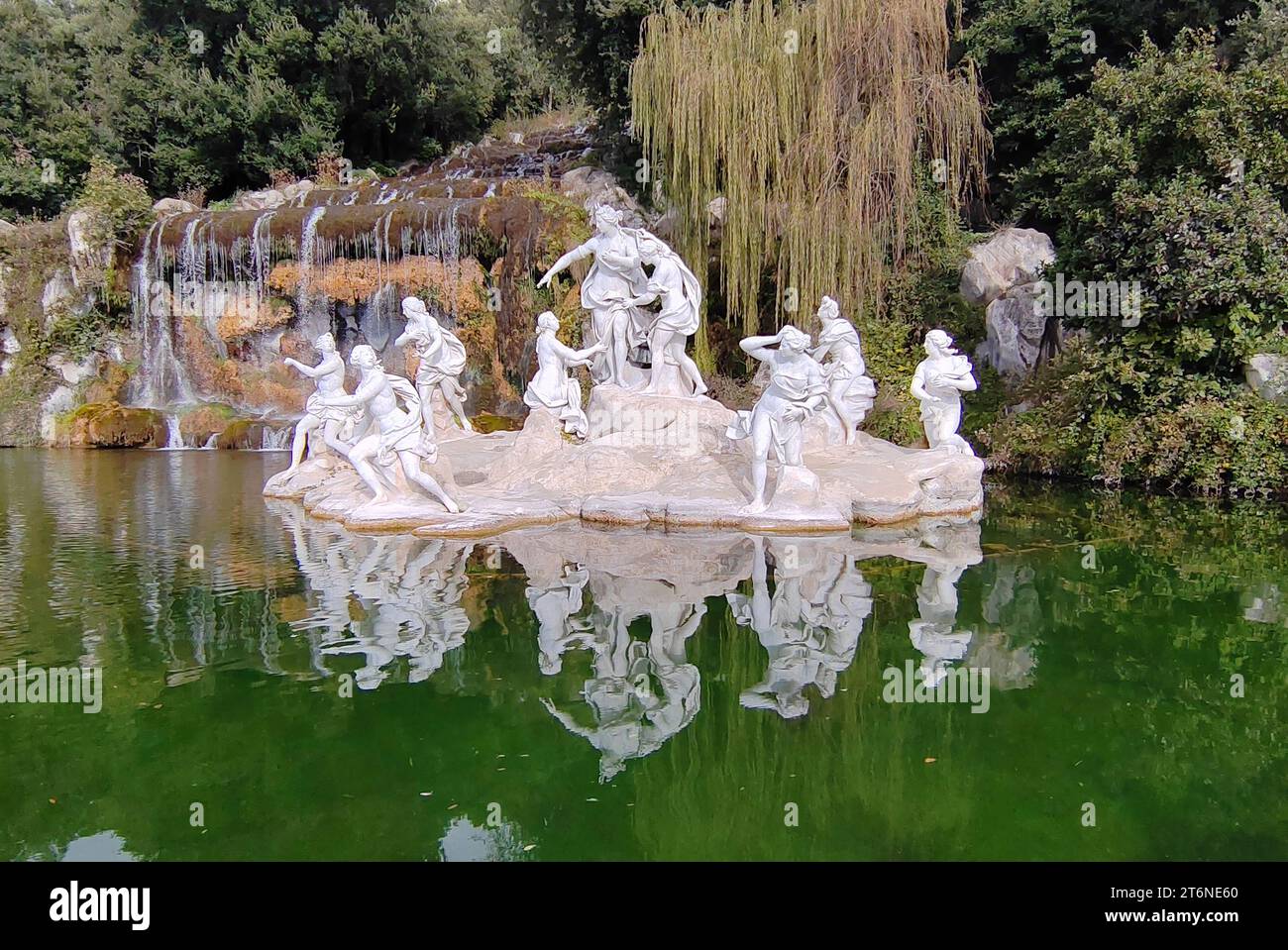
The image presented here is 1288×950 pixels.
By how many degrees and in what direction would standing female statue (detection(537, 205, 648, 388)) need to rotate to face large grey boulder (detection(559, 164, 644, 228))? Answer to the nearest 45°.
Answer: approximately 180°

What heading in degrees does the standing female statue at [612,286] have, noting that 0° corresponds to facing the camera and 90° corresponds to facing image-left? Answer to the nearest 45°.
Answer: approximately 0°

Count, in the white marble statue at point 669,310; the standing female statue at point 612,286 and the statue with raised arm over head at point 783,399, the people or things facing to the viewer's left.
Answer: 1

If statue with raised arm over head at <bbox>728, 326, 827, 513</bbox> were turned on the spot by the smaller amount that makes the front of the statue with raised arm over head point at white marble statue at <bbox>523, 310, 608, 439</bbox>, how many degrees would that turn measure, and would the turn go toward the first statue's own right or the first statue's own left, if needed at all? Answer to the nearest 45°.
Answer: approximately 135° to the first statue's own right

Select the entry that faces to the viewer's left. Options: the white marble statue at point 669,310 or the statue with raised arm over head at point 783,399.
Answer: the white marble statue

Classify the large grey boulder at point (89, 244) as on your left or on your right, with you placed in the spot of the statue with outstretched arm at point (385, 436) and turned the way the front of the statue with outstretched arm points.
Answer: on your right

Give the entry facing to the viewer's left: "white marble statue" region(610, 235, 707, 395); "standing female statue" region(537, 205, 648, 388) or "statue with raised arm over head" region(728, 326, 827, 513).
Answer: the white marble statue

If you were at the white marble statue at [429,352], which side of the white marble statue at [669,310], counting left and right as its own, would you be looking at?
front

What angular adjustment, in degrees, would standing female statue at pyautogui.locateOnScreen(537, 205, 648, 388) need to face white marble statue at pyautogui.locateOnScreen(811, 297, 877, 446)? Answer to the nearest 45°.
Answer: approximately 90° to its left

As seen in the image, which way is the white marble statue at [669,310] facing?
to the viewer's left

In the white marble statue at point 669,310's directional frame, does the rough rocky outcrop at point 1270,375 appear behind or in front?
behind
